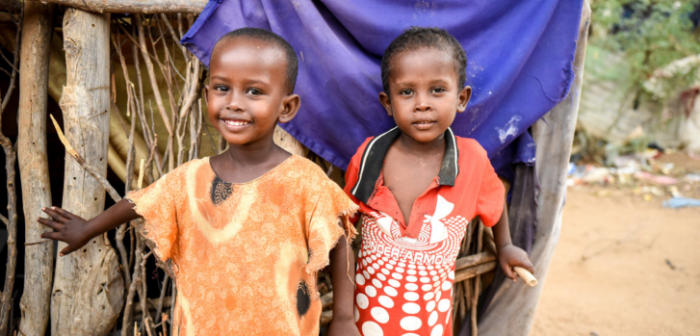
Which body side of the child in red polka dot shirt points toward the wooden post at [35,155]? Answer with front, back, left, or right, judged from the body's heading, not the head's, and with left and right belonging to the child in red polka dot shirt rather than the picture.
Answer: right

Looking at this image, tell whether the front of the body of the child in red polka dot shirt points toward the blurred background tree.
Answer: no

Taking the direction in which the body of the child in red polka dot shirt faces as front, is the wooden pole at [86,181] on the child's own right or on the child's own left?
on the child's own right

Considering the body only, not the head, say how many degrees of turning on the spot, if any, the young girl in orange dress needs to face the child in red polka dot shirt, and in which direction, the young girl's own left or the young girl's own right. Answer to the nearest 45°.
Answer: approximately 90° to the young girl's own left

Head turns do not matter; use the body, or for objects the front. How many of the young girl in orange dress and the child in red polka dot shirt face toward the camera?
2

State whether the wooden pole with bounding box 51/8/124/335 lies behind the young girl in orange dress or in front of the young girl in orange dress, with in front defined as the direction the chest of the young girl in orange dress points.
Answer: behind

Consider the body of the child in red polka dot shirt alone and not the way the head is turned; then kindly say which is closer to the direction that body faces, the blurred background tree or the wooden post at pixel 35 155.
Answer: the wooden post

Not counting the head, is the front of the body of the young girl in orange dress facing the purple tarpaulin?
no

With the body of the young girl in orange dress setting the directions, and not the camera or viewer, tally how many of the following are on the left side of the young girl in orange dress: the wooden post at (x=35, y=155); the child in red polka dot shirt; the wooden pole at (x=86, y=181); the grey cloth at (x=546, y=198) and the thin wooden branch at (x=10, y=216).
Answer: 2

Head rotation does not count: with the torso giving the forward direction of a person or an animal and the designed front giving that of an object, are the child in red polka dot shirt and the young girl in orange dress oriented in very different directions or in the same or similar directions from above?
same or similar directions

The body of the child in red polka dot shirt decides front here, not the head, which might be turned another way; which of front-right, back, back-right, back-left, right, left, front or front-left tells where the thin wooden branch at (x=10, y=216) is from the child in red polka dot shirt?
right

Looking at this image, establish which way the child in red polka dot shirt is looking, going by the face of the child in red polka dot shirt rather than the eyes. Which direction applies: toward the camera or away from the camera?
toward the camera

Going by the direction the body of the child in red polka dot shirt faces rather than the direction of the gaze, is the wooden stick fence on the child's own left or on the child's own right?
on the child's own right

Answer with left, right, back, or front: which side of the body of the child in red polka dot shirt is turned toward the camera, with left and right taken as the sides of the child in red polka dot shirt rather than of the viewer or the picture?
front

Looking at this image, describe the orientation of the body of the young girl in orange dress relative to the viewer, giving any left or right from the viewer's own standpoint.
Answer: facing the viewer
